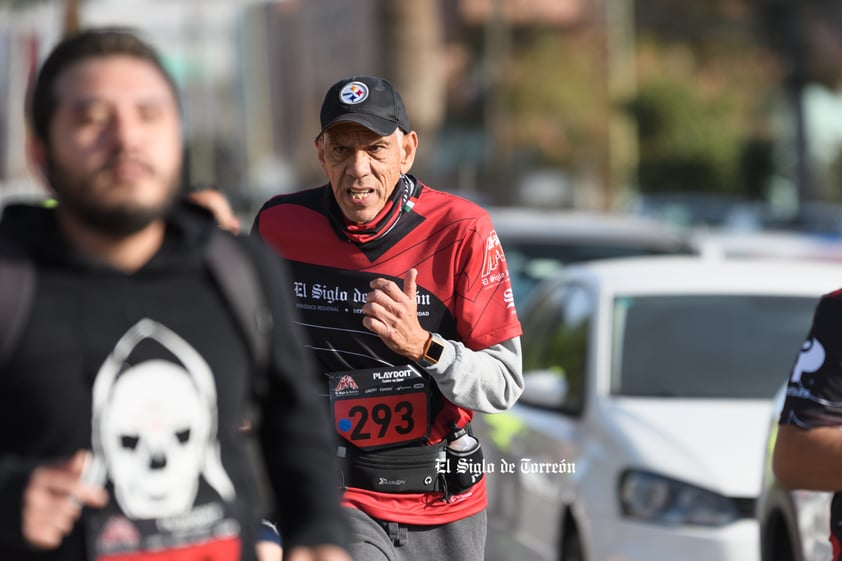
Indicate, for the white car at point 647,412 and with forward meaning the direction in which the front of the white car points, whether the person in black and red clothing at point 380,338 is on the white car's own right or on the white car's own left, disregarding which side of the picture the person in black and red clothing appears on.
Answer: on the white car's own right

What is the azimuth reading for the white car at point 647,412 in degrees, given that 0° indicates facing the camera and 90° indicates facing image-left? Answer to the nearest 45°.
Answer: approximately 315°

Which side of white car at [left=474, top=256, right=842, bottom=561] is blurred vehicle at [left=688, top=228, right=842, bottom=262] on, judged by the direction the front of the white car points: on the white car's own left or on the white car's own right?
on the white car's own left

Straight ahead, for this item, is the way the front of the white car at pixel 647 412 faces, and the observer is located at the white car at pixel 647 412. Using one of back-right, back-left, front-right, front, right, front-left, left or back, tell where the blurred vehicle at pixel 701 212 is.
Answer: back-left

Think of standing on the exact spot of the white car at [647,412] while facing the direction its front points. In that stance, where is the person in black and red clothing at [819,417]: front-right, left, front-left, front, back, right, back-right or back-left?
front-right

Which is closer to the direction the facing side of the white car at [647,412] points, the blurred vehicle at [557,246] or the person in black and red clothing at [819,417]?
the person in black and red clothing
